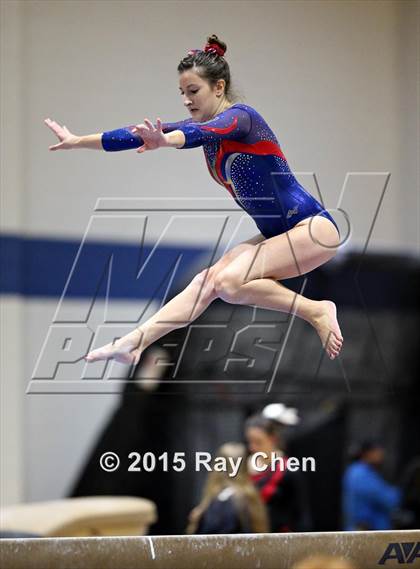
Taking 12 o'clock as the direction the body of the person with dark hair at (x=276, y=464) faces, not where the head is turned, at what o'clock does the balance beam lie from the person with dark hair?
The balance beam is roughly at 11 o'clock from the person with dark hair.

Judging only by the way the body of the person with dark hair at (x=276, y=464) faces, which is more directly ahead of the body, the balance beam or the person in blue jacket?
the balance beam

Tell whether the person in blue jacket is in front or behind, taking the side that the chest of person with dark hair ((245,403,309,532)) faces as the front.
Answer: behind

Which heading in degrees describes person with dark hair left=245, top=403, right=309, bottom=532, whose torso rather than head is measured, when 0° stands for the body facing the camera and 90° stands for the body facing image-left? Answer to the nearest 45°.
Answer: approximately 45°
